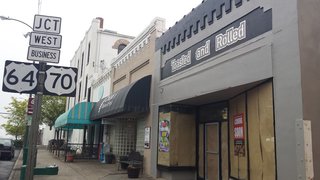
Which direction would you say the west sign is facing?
toward the camera

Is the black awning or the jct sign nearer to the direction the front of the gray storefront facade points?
the jct sign

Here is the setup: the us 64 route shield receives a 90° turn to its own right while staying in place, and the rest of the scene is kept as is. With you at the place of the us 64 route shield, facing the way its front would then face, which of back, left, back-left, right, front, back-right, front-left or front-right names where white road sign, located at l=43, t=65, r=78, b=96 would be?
back

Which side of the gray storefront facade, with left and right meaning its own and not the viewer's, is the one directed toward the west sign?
front

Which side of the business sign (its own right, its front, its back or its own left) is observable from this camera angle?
front

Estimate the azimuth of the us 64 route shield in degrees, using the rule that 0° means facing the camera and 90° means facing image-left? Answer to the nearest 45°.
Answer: approximately 0°

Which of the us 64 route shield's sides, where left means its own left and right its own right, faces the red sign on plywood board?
left

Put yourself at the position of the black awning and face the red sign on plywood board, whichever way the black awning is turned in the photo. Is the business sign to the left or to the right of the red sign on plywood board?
right

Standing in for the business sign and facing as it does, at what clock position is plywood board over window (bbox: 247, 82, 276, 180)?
The plywood board over window is roughly at 9 o'clock from the business sign.

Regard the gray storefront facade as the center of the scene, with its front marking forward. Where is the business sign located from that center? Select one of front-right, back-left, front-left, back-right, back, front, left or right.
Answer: front

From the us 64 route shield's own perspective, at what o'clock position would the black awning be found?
The black awning is roughly at 7 o'clock from the us 64 route shield.

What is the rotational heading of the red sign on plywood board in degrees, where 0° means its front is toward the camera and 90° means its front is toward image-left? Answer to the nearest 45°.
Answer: approximately 45°

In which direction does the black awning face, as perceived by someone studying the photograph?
facing the viewer and to the left of the viewer

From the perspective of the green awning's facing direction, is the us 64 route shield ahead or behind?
ahead
